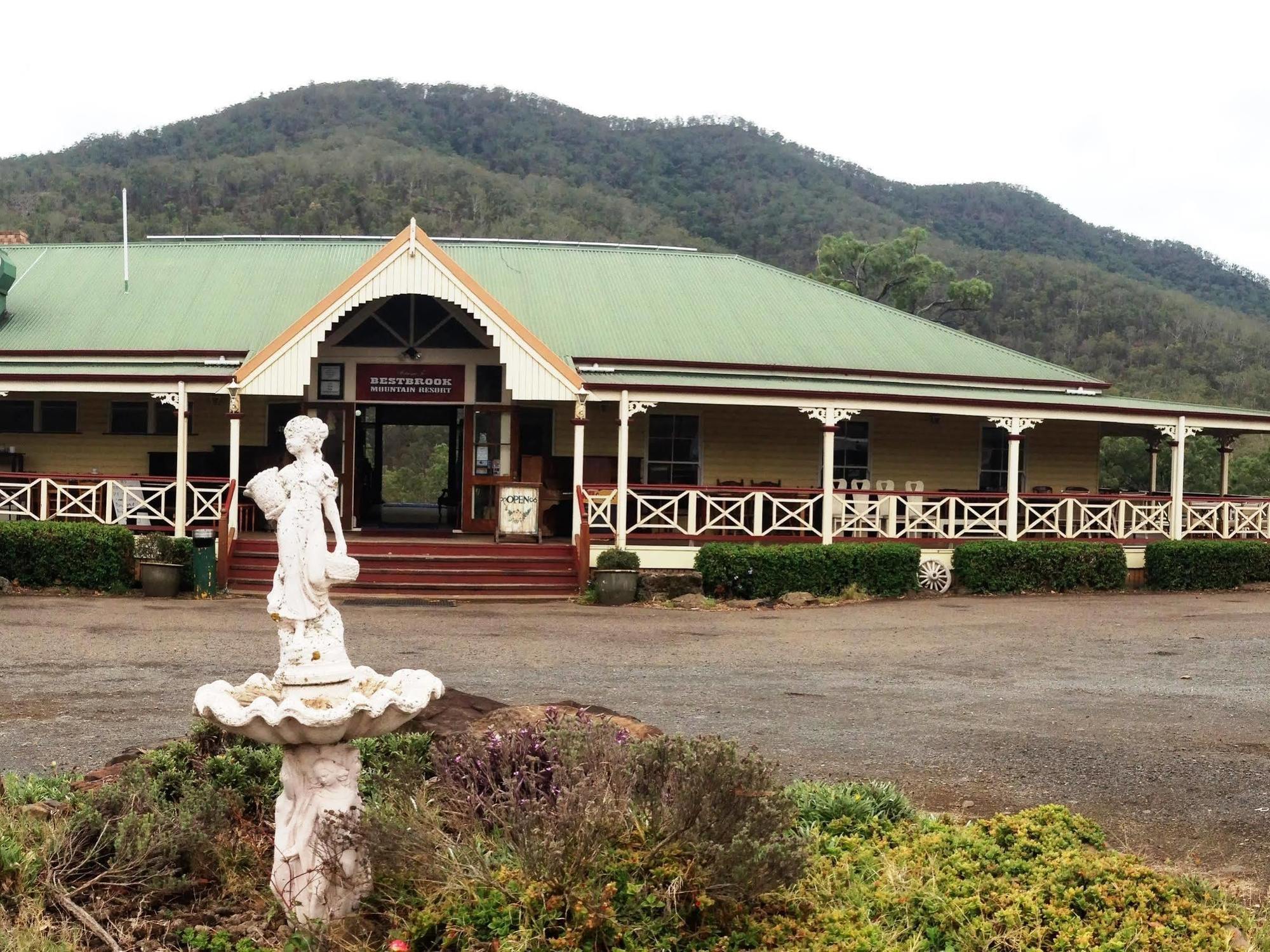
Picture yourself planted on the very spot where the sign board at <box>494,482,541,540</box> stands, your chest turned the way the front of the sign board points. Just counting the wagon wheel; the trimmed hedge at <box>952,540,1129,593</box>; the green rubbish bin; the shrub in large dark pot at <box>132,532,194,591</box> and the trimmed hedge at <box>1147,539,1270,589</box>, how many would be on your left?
3

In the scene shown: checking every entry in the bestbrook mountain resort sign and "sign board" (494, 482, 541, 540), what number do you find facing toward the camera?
2

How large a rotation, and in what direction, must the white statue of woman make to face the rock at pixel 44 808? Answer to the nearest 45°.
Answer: approximately 90° to its right

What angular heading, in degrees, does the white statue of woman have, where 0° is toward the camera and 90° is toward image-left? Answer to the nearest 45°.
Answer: approximately 45°

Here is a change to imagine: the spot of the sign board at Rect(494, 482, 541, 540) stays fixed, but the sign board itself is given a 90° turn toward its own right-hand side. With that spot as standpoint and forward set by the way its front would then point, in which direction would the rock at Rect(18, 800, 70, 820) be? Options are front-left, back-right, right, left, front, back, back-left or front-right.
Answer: left

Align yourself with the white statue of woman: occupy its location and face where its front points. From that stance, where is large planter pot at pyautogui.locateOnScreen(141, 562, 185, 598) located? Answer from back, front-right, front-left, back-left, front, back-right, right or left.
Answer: back-right

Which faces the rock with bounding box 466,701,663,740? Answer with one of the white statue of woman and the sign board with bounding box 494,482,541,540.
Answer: the sign board

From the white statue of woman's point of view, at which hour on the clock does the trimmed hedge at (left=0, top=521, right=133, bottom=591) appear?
The trimmed hedge is roughly at 4 o'clock from the white statue of woman.

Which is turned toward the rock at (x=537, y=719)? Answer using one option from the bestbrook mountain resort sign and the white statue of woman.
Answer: the bestbrook mountain resort sign

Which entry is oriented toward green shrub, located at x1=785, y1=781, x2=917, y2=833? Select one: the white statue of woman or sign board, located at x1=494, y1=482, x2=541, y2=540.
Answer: the sign board

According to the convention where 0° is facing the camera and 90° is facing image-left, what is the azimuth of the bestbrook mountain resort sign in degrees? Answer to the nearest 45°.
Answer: approximately 0°

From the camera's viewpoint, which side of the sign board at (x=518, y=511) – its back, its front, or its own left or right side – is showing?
front
